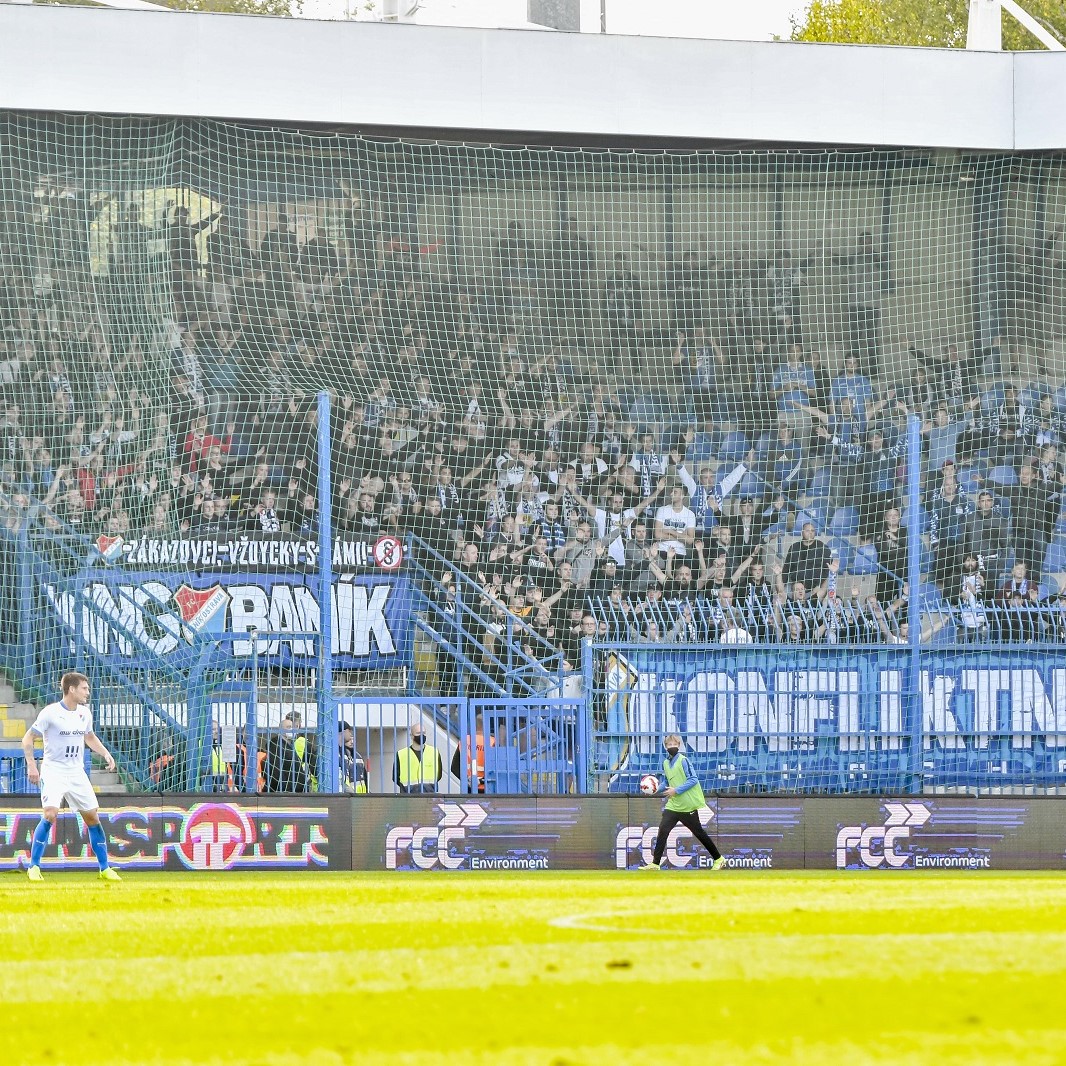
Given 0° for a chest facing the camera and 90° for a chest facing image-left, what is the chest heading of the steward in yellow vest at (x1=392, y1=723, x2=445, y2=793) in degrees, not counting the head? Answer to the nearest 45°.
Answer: approximately 0°

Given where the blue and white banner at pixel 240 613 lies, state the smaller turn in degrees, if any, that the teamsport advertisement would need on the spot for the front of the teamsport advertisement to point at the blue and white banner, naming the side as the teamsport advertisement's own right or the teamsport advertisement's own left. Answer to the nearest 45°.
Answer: approximately 180°

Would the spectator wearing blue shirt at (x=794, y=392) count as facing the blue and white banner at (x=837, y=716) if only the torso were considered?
yes
